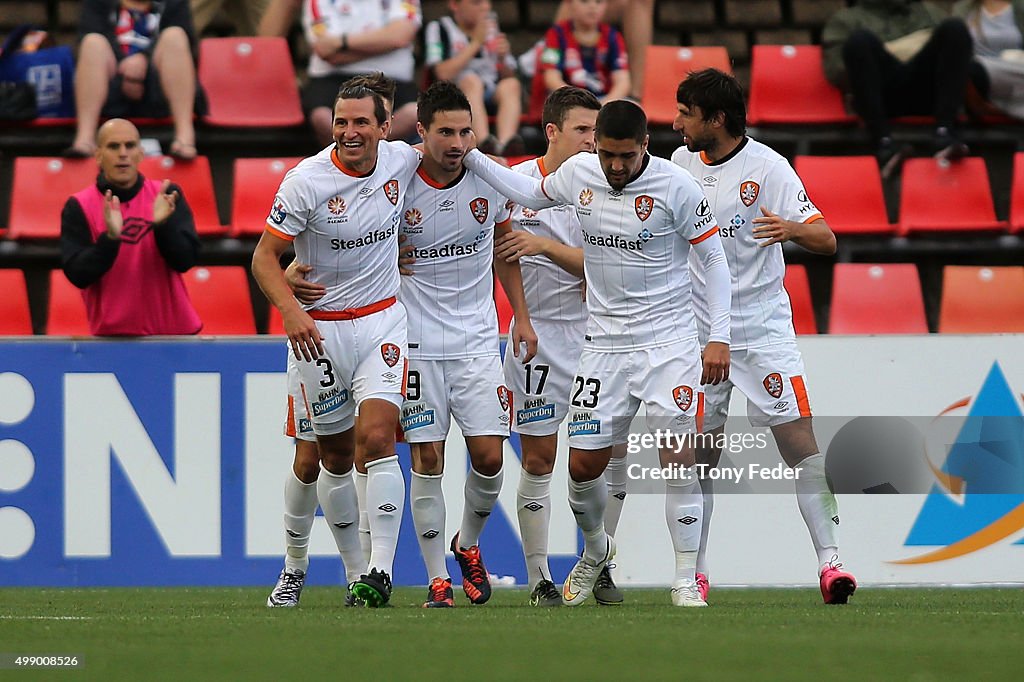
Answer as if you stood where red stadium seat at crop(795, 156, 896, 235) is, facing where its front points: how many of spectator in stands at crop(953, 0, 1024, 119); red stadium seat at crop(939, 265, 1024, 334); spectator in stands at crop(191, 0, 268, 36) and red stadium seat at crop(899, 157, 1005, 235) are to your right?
1

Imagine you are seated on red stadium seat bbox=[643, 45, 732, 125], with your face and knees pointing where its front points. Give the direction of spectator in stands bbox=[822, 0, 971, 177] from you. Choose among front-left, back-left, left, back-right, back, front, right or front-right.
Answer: left

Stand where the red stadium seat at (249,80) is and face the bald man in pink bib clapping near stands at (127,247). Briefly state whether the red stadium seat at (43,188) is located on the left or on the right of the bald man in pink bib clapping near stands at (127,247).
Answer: right

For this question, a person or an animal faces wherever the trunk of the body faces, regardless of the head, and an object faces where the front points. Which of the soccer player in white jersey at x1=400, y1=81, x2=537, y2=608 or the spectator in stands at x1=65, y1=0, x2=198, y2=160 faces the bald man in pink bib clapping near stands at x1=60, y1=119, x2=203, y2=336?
the spectator in stands at x1=65, y1=0, x2=198, y2=160

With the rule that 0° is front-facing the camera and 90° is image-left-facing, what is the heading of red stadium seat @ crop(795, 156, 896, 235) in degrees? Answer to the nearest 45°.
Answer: approximately 0°

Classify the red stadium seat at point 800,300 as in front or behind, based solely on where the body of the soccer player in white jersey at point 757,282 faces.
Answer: behind

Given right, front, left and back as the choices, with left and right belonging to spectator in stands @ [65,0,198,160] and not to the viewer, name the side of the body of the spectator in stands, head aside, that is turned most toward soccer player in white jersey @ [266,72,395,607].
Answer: front

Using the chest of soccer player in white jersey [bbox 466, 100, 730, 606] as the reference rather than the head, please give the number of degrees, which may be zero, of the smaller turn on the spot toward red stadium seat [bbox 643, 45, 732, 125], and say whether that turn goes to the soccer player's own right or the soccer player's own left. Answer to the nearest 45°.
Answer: approximately 180°

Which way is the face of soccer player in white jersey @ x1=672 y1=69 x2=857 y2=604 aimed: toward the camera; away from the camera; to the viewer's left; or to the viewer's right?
to the viewer's left
